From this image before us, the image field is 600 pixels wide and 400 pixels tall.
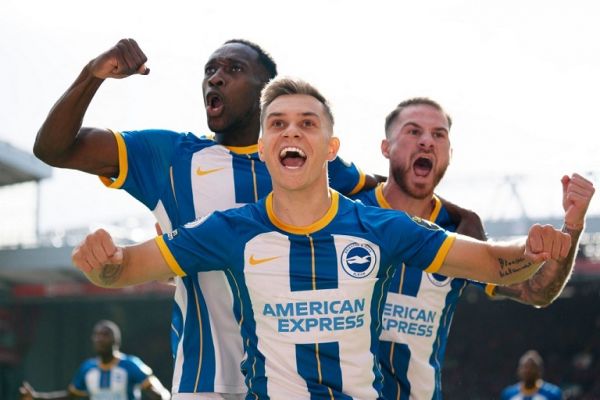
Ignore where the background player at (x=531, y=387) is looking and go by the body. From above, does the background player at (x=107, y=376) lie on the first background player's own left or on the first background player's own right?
on the first background player's own right

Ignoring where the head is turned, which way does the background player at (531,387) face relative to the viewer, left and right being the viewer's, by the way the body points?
facing the viewer

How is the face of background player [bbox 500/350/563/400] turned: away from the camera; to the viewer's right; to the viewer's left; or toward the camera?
toward the camera

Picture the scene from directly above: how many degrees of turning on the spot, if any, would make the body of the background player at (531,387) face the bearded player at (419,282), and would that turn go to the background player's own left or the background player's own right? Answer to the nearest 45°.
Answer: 0° — they already face them

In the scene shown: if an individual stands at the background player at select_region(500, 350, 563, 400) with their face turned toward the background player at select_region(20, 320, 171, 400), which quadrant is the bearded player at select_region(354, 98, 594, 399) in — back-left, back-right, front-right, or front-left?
front-left

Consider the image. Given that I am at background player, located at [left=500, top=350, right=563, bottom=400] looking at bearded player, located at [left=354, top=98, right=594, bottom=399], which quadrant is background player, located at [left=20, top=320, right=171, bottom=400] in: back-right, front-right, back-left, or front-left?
front-right

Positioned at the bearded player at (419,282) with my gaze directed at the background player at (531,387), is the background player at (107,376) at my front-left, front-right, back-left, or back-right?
front-left
